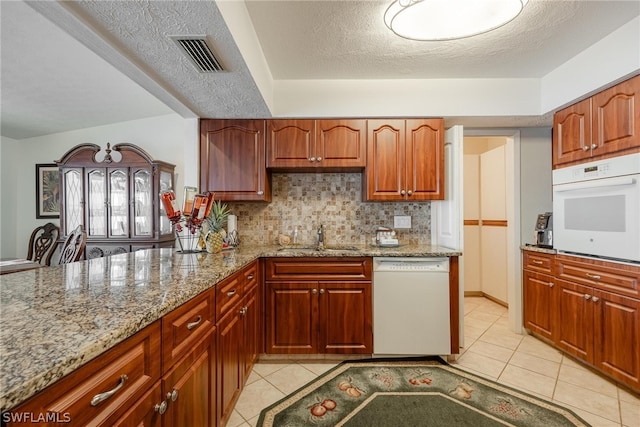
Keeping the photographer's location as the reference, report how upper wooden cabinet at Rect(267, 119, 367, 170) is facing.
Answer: facing the viewer

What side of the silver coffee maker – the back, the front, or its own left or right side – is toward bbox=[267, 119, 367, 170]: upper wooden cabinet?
front

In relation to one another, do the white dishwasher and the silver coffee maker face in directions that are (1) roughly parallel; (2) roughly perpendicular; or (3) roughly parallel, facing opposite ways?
roughly perpendicular

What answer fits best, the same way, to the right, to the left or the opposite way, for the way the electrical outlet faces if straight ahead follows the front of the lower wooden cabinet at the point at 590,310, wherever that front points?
to the left

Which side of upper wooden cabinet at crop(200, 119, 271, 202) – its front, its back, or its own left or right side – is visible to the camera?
front

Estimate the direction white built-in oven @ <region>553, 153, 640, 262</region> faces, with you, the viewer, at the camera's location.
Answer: facing the viewer and to the left of the viewer

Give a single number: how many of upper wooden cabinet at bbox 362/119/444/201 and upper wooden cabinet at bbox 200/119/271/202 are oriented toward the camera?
2

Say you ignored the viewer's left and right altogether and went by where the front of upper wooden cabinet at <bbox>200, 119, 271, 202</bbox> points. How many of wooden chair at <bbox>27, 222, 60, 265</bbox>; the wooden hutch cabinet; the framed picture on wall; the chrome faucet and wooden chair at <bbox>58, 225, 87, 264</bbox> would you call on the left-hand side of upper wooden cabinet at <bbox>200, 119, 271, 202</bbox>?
1

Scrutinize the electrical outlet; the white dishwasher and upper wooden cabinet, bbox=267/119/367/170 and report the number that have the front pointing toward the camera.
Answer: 3

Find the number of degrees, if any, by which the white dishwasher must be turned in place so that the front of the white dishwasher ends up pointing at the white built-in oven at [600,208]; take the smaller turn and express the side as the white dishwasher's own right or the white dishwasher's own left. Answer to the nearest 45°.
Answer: approximately 90° to the white dishwasher's own left

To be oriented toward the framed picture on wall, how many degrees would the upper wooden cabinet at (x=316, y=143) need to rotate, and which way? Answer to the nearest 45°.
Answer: approximately 135° to its right

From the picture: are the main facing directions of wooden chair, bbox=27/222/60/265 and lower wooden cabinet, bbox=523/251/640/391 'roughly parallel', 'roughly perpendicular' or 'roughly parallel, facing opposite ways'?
roughly perpendicular

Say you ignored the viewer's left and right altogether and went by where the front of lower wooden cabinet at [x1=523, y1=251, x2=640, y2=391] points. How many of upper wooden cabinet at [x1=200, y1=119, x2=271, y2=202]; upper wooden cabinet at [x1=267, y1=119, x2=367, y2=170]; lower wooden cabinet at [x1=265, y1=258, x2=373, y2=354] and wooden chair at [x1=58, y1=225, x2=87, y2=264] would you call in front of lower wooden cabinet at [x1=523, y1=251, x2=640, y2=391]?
4
